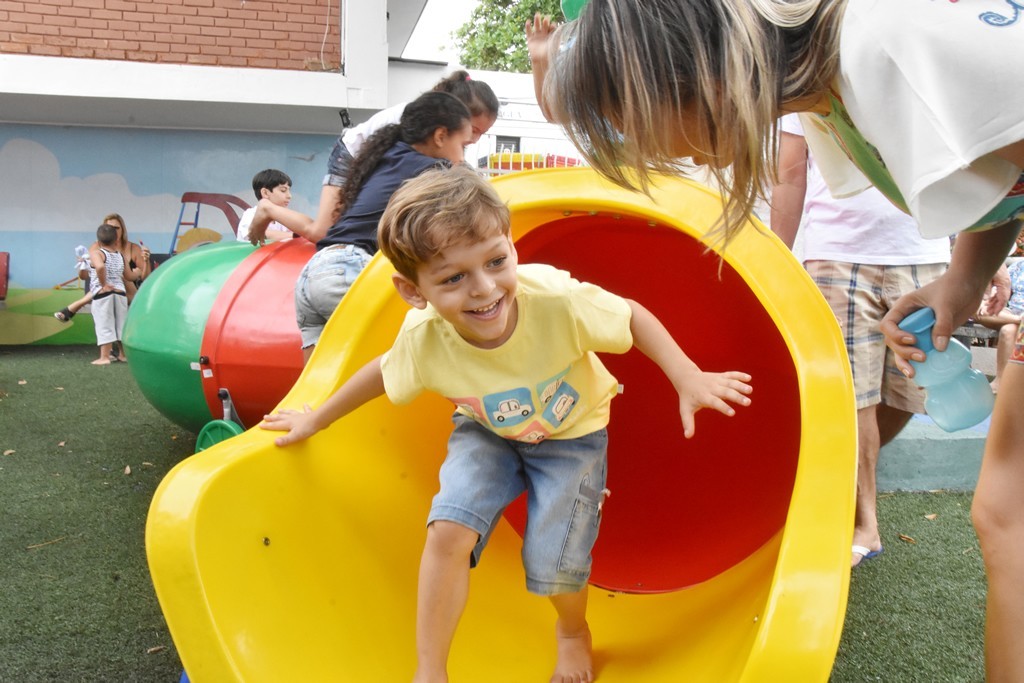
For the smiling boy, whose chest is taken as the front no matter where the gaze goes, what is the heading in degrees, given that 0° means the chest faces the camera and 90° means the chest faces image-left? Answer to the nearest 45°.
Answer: approximately 0°

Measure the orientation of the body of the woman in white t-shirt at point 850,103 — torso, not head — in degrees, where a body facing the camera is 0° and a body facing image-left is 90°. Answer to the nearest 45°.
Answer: approximately 90°

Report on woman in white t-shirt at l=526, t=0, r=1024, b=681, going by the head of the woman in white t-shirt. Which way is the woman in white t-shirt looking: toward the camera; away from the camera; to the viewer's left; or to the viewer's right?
to the viewer's left

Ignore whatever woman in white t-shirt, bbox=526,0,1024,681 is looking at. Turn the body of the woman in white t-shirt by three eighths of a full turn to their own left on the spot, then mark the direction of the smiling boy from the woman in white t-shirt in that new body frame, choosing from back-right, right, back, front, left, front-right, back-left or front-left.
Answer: back
